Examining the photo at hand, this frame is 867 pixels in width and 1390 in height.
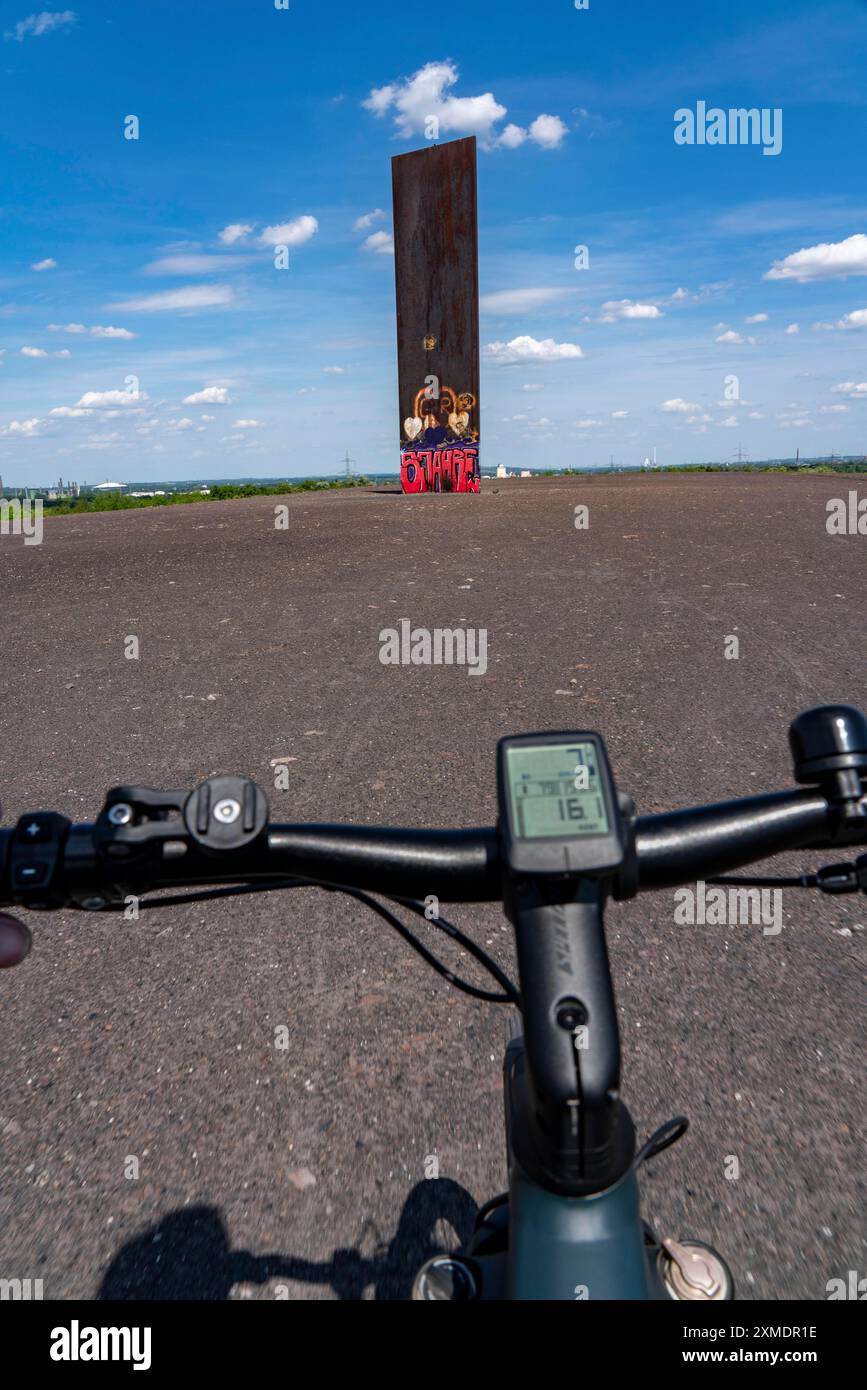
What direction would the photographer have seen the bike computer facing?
facing the viewer
